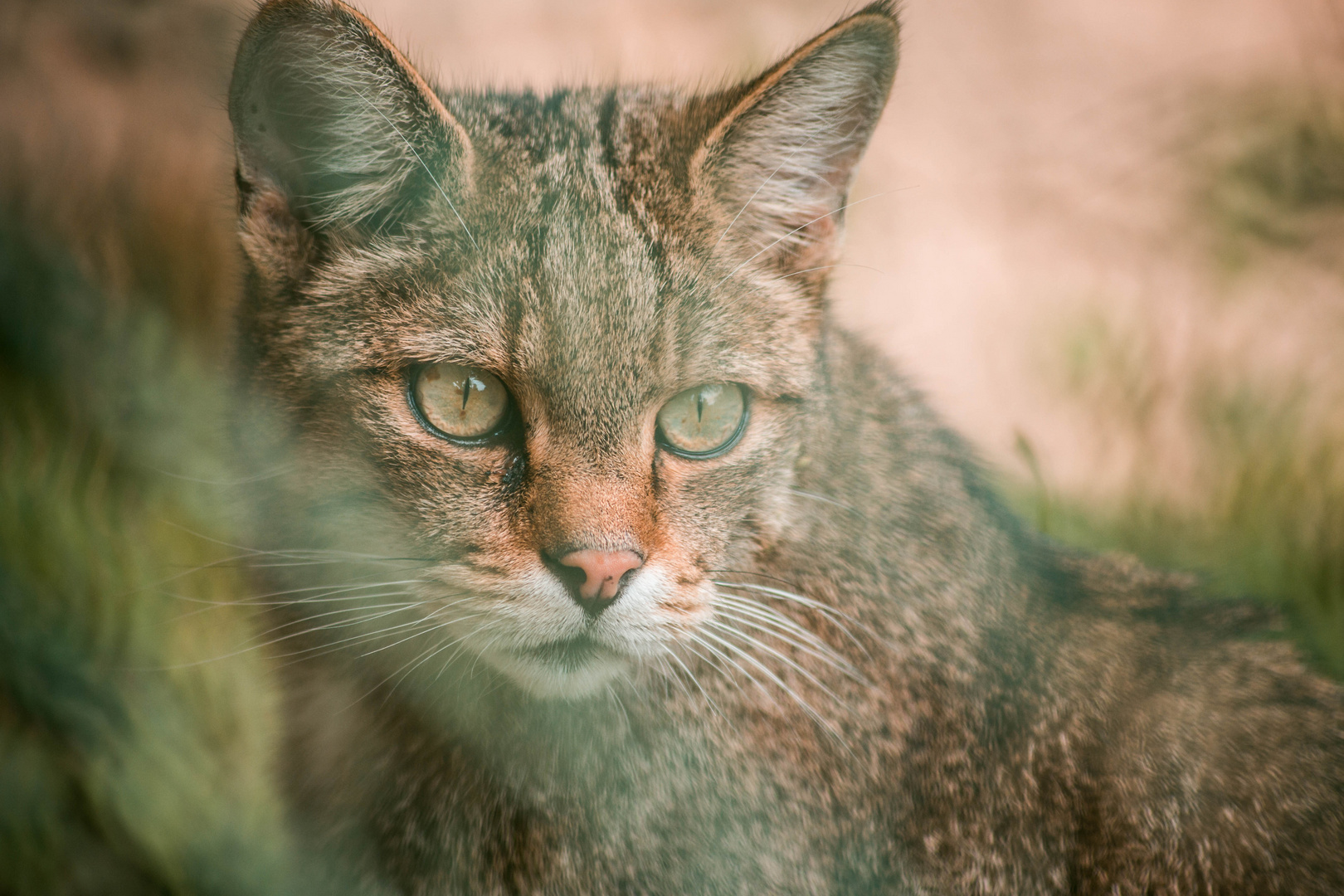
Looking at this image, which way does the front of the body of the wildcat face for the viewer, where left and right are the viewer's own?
facing the viewer and to the left of the viewer
